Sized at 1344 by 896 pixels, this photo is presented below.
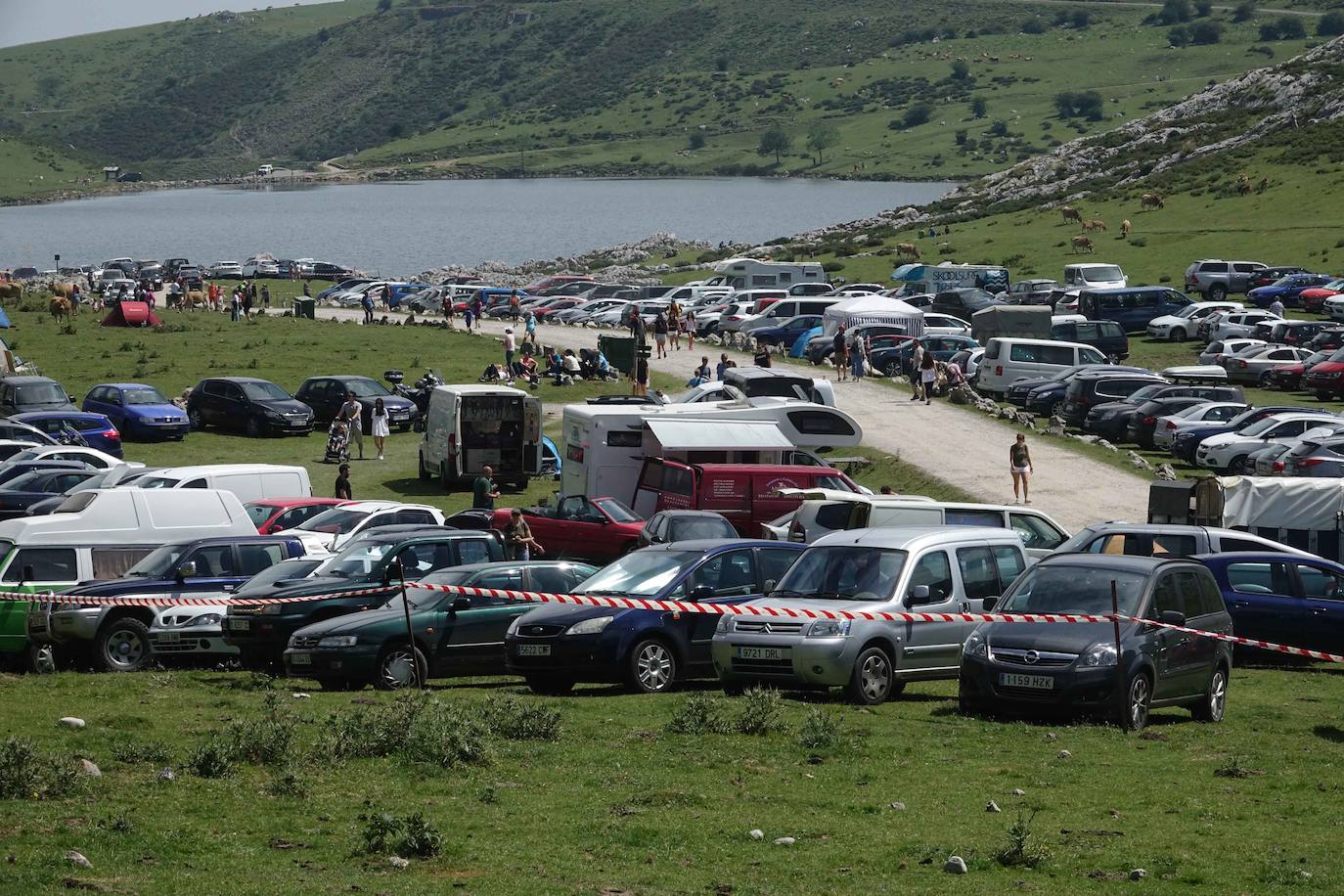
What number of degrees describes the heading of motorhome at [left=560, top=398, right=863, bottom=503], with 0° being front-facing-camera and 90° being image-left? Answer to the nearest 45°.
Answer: approximately 270°

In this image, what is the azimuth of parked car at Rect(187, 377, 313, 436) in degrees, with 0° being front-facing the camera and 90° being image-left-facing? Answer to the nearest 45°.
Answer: approximately 315°

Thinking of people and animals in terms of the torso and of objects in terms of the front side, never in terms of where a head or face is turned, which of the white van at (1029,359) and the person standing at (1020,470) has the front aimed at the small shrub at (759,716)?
the person standing

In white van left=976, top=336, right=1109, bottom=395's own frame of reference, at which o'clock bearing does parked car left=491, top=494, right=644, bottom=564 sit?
The parked car is roughly at 5 o'clock from the white van.

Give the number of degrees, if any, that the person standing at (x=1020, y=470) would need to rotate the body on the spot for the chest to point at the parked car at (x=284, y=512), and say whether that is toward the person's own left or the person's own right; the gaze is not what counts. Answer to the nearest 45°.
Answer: approximately 45° to the person's own right

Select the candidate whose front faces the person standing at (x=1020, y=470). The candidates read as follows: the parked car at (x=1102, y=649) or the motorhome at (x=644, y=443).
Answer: the motorhome

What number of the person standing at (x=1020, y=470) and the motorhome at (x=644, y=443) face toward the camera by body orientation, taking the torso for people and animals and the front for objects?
1

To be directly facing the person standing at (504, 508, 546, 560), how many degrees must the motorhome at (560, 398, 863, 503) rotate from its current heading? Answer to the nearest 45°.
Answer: approximately 90° to its right

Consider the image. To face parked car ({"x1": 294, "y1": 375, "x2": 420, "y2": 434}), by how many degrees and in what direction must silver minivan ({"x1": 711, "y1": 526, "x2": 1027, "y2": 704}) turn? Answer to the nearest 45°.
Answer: approximately 90° to its right

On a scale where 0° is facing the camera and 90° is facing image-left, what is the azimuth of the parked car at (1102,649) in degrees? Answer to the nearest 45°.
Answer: approximately 45°

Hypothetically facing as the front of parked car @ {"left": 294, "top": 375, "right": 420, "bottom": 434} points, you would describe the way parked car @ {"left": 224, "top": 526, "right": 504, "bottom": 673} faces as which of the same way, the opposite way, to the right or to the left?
to the right

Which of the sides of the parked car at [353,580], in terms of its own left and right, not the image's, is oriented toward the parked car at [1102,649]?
left

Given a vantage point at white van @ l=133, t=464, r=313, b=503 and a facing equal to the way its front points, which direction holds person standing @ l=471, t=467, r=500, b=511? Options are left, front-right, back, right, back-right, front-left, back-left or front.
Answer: back-left

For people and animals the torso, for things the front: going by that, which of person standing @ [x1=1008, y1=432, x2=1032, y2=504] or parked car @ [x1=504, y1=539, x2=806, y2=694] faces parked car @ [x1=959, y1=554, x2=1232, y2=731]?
the person standing
